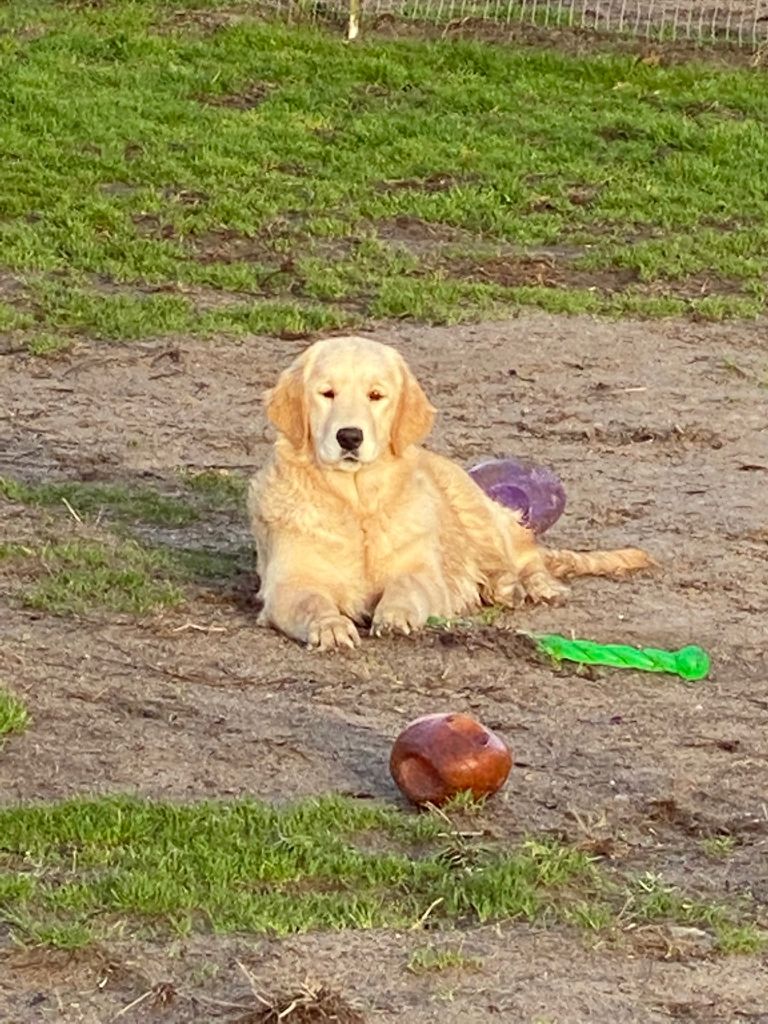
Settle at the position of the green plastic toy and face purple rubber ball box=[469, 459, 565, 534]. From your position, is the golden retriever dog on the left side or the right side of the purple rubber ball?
left

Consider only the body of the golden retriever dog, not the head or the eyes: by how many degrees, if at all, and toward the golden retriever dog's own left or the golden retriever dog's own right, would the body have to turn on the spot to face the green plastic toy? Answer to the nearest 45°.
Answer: approximately 90° to the golden retriever dog's own left

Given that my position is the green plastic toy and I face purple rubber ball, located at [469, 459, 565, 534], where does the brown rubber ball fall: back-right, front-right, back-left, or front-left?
back-left

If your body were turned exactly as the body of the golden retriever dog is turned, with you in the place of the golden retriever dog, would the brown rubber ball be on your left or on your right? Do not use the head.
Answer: on your left

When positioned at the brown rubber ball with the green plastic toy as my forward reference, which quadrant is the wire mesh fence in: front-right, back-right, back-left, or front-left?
front-left

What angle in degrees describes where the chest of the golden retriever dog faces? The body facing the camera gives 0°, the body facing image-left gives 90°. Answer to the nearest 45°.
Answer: approximately 45°

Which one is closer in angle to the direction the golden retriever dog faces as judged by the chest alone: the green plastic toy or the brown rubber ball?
the brown rubber ball

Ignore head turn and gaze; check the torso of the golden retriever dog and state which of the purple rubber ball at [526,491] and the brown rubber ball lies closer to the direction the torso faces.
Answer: the brown rubber ball

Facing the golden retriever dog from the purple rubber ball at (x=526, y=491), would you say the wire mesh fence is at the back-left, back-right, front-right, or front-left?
back-right

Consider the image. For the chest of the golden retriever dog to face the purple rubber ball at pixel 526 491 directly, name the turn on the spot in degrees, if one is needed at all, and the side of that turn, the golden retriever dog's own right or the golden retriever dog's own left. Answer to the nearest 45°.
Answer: approximately 180°

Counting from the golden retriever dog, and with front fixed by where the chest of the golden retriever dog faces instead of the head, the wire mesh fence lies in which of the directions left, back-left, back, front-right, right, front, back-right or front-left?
back-right
